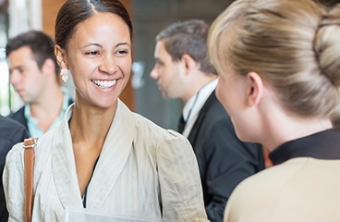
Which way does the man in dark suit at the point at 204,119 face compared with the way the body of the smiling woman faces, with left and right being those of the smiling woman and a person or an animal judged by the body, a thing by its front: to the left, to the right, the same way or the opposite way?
to the right

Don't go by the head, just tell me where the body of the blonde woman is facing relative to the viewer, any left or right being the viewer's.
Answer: facing away from the viewer and to the left of the viewer

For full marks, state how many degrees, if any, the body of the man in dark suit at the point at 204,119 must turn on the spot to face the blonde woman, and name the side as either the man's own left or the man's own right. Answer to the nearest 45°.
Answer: approximately 90° to the man's own left

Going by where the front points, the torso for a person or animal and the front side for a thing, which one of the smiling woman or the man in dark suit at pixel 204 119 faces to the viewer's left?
the man in dark suit

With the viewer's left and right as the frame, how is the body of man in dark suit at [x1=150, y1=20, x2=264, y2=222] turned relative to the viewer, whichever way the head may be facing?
facing to the left of the viewer

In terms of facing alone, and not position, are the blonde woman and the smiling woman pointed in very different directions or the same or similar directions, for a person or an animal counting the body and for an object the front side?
very different directions

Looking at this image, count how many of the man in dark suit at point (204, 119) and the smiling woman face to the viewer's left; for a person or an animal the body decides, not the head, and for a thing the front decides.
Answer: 1

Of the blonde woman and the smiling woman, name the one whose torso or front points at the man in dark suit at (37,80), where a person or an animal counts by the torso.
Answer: the blonde woman

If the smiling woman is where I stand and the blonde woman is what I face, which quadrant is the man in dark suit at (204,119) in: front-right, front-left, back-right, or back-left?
back-left

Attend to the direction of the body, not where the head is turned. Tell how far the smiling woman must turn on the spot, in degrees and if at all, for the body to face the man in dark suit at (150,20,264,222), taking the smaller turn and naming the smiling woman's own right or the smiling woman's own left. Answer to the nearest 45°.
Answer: approximately 135° to the smiling woman's own left

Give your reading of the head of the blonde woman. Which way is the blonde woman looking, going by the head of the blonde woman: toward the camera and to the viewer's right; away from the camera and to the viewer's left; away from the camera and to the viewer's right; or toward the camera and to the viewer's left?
away from the camera and to the viewer's left
